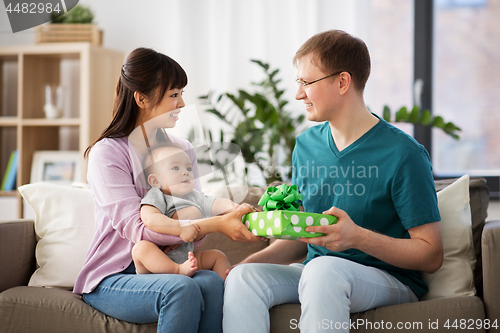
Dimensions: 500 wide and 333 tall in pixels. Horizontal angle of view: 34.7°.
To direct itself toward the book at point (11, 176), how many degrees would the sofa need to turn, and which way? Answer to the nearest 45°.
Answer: approximately 135° to its right

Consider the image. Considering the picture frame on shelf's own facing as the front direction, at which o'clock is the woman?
The woman is roughly at 12 o'clock from the picture frame on shelf.

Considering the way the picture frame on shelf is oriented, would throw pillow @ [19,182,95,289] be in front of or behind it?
in front

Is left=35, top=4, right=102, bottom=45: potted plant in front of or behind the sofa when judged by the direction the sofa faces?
behind

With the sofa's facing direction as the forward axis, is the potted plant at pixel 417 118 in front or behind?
behind

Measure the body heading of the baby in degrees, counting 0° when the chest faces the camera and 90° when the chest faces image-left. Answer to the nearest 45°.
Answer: approximately 315°

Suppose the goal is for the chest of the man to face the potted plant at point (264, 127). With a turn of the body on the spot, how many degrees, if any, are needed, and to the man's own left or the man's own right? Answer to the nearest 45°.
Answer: approximately 135° to the man's own right

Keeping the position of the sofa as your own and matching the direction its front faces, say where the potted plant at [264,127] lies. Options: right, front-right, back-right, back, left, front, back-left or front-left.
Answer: back

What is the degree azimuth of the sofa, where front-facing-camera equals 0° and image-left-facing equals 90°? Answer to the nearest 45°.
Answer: approximately 0°

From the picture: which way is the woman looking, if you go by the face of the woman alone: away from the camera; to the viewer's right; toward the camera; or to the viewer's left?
to the viewer's right

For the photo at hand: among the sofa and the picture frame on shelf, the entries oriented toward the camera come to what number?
2

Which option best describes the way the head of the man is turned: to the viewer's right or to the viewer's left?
to the viewer's left
